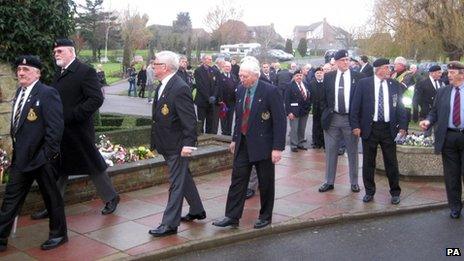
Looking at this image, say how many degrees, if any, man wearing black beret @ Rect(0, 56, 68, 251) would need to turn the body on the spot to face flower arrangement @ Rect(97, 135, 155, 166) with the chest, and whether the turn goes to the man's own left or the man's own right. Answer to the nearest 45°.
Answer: approximately 180°

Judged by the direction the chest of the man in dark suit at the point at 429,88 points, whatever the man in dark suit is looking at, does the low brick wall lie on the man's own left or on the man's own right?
on the man's own right

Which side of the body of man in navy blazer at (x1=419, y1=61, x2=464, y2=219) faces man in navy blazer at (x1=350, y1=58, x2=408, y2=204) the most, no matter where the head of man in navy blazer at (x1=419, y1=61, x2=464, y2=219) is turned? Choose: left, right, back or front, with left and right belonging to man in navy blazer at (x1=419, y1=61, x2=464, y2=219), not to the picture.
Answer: right

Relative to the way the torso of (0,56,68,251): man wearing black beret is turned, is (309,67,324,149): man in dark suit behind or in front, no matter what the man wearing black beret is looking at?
behind

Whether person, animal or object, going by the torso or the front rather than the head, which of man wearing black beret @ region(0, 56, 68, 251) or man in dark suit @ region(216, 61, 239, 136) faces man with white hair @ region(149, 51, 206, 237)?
the man in dark suit

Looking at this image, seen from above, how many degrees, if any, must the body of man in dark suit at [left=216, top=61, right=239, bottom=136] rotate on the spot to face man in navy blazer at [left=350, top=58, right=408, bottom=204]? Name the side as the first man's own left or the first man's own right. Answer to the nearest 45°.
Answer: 0° — they already face them

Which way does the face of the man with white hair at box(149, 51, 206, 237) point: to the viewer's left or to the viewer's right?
to the viewer's left

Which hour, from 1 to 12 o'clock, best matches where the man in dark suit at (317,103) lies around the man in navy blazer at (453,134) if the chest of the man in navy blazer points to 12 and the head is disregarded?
The man in dark suit is roughly at 5 o'clock from the man in navy blazer.

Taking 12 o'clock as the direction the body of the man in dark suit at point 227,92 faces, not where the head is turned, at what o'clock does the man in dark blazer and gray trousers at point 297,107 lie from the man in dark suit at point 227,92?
the man in dark blazer and gray trousers at point 297,107 is roughly at 10 o'clock from the man in dark suit at point 227,92.

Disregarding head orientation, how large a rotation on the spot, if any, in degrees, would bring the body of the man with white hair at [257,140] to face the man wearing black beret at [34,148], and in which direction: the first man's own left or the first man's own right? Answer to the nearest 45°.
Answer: approximately 45° to the first man's own right
